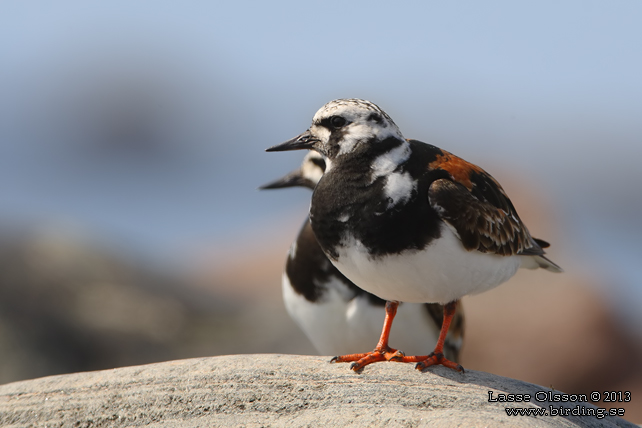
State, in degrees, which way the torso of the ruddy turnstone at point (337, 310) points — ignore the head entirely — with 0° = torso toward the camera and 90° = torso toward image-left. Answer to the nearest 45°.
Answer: approximately 90°

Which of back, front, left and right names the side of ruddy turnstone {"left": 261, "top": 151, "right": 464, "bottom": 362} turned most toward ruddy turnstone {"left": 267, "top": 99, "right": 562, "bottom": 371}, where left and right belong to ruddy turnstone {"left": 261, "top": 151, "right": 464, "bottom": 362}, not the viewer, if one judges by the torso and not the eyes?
left
